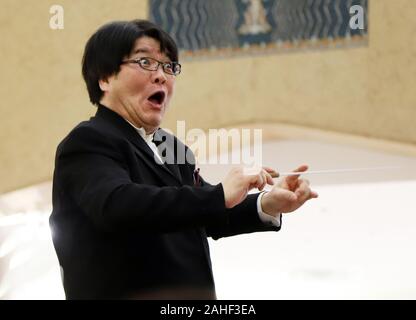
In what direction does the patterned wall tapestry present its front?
toward the camera

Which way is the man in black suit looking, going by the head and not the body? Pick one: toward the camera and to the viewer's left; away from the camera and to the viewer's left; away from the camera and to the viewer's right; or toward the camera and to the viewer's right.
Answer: toward the camera and to the viewer's right

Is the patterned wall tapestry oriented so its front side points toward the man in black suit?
yes

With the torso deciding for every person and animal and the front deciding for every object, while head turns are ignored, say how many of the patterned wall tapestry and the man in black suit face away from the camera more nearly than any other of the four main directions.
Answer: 0

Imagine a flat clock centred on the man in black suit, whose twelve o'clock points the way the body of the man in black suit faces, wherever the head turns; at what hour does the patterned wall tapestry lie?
The patterned wall tapestry is roughly at 8 o'clock from the man in black suit.

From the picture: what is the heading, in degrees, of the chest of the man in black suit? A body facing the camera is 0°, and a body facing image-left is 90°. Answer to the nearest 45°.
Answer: approximately 315°
